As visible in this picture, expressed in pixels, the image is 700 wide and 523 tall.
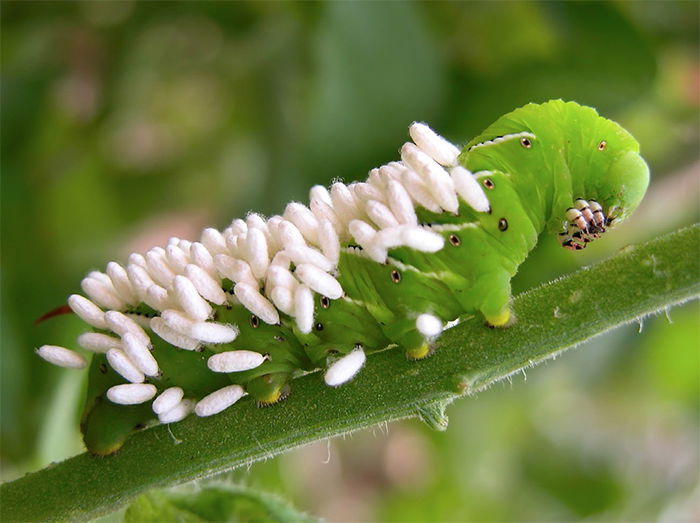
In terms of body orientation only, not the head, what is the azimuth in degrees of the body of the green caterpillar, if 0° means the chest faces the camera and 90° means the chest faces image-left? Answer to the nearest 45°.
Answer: approximately 270°
